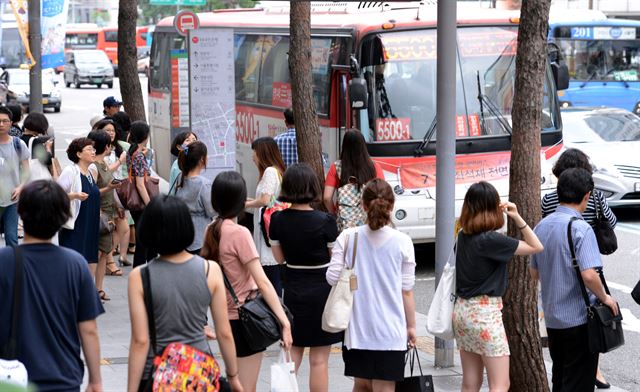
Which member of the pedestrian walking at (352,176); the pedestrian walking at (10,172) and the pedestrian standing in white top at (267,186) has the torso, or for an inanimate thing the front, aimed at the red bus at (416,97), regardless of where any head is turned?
the pedestrian walking at (352,176)

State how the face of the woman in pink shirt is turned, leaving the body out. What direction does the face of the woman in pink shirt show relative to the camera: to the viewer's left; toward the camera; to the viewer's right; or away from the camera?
away from the camera

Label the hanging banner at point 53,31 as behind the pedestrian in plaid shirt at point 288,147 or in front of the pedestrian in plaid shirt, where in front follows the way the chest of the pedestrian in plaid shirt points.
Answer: in front

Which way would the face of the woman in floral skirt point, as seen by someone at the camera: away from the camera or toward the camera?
away from the camera

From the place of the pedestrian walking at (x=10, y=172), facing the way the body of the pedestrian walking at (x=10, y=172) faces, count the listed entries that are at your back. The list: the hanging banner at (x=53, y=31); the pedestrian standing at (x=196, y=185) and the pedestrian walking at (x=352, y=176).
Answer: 1

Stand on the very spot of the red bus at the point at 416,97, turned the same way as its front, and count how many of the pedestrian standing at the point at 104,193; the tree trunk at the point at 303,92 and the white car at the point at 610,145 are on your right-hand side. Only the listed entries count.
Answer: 2

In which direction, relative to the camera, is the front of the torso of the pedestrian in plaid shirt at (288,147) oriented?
away from the camera

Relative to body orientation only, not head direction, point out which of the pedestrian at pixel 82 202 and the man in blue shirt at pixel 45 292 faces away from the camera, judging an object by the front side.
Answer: the man in blue shirt

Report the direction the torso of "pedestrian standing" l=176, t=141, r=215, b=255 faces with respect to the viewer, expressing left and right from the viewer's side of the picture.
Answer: facing away from the viewer and to the right of the viewer

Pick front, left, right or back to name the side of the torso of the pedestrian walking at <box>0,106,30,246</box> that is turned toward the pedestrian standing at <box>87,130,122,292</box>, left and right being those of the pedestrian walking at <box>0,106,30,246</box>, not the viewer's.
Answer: left

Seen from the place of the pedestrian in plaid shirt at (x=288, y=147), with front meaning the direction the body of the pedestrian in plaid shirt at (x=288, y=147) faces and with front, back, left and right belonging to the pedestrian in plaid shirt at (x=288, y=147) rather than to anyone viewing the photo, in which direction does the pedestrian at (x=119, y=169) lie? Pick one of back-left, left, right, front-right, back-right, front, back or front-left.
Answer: left

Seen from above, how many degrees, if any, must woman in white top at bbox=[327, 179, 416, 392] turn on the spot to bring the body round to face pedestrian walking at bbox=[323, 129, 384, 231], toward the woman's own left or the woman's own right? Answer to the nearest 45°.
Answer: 0° — they already face them

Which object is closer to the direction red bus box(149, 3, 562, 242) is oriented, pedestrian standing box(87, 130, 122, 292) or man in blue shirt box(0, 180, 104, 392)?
the man in blue shirt

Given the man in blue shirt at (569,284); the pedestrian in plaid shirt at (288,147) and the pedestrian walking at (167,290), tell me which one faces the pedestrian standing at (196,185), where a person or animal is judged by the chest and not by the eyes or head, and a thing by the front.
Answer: the pedestrian walking at (167,290)
